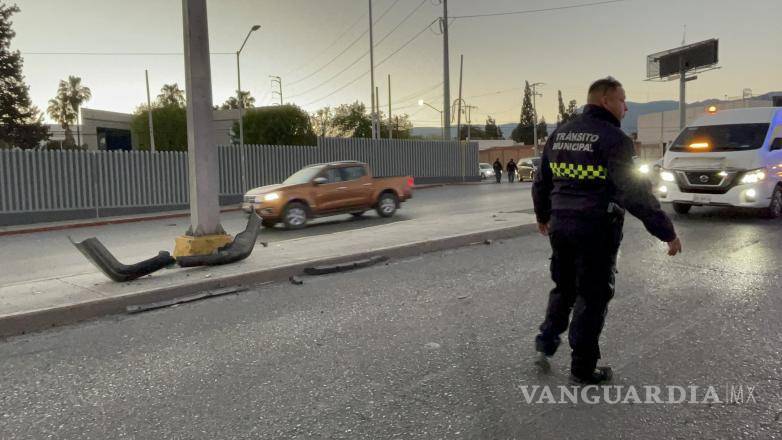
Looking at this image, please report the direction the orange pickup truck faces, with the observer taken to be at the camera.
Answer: facing the viewer and to the left of the viewer

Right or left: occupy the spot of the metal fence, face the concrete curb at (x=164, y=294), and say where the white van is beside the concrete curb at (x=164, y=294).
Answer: left

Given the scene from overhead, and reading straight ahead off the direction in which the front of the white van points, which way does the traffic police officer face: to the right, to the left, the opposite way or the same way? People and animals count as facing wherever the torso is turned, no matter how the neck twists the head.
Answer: the opposite way

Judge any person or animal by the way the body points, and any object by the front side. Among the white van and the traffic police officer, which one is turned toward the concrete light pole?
the white van

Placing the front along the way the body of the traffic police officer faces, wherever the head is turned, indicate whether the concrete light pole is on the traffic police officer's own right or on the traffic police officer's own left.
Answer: on the traffic police officer's own left

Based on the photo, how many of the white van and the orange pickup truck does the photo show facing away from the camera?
0

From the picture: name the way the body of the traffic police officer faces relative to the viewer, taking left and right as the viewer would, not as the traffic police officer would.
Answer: facing away from the viewer and to the right of the viewer

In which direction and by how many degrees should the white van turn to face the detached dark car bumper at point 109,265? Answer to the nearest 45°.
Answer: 0° — it already faces it

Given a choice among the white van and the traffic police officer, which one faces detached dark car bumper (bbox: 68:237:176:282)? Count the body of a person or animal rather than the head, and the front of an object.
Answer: the white van

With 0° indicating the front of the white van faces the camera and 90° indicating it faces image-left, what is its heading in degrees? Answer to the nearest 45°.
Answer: approximately 45°

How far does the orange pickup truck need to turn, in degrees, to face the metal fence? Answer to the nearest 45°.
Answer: approximately 90° to its right

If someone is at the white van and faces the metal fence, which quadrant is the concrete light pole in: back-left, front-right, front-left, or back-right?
front-left

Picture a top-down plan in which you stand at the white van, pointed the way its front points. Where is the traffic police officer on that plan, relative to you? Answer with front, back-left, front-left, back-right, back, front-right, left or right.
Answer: front-left

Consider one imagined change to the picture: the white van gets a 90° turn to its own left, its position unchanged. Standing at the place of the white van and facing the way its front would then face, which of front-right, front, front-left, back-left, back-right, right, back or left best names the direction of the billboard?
back-left
